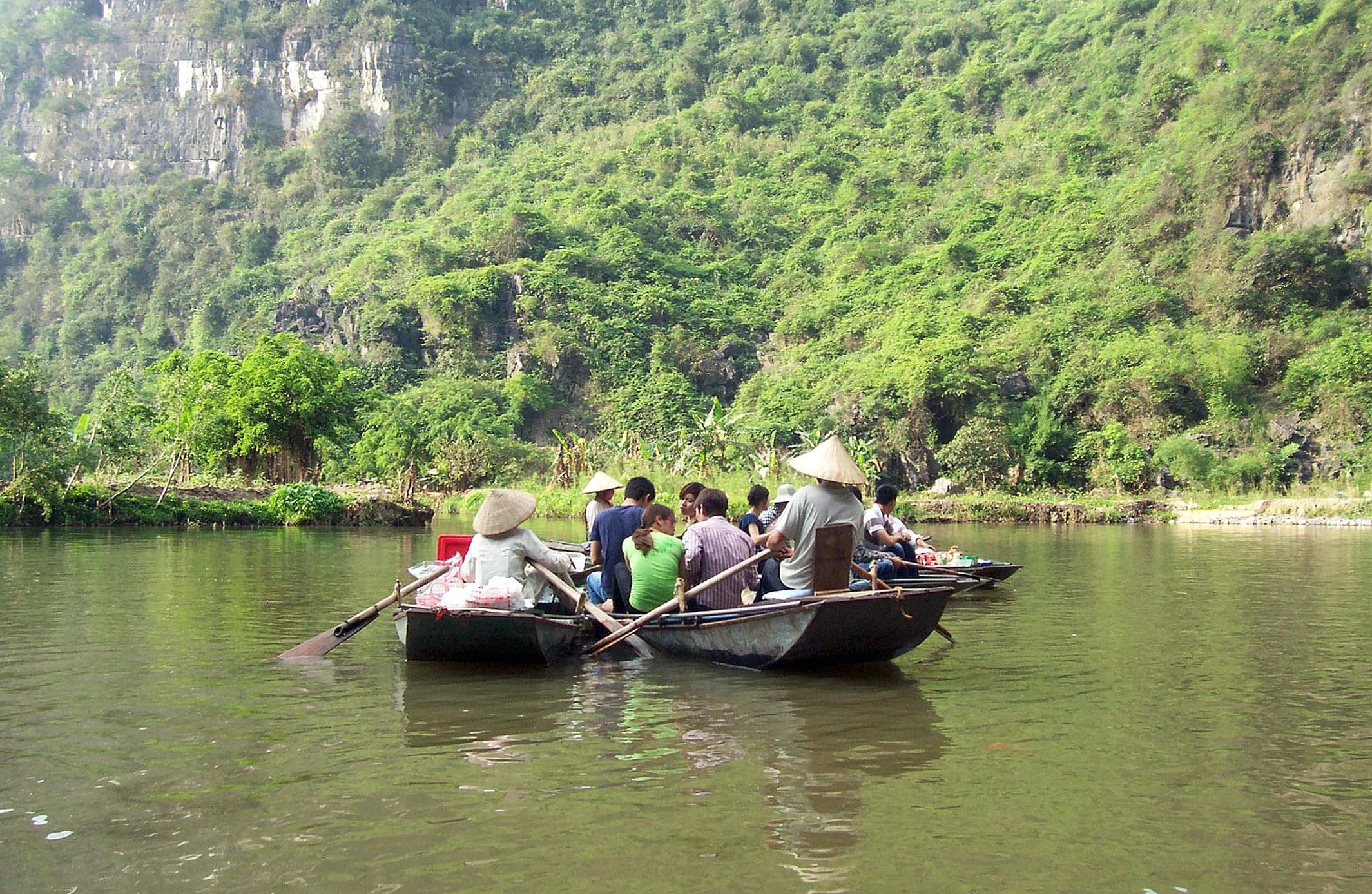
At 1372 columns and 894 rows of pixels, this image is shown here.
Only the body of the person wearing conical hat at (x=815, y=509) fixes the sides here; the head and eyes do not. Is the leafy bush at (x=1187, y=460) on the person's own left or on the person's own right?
on the person's own right

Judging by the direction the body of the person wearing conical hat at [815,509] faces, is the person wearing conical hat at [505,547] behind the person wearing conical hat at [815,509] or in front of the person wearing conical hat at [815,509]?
in front

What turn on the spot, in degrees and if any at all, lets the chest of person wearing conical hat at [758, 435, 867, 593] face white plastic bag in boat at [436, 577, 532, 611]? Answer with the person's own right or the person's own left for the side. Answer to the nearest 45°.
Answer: approximately 45° to the person's own left

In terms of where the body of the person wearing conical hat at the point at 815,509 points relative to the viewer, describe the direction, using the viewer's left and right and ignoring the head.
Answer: facing away from the viewer and to the left of the viewer

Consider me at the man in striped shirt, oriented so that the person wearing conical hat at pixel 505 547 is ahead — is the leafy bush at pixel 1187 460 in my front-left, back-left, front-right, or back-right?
back-right
